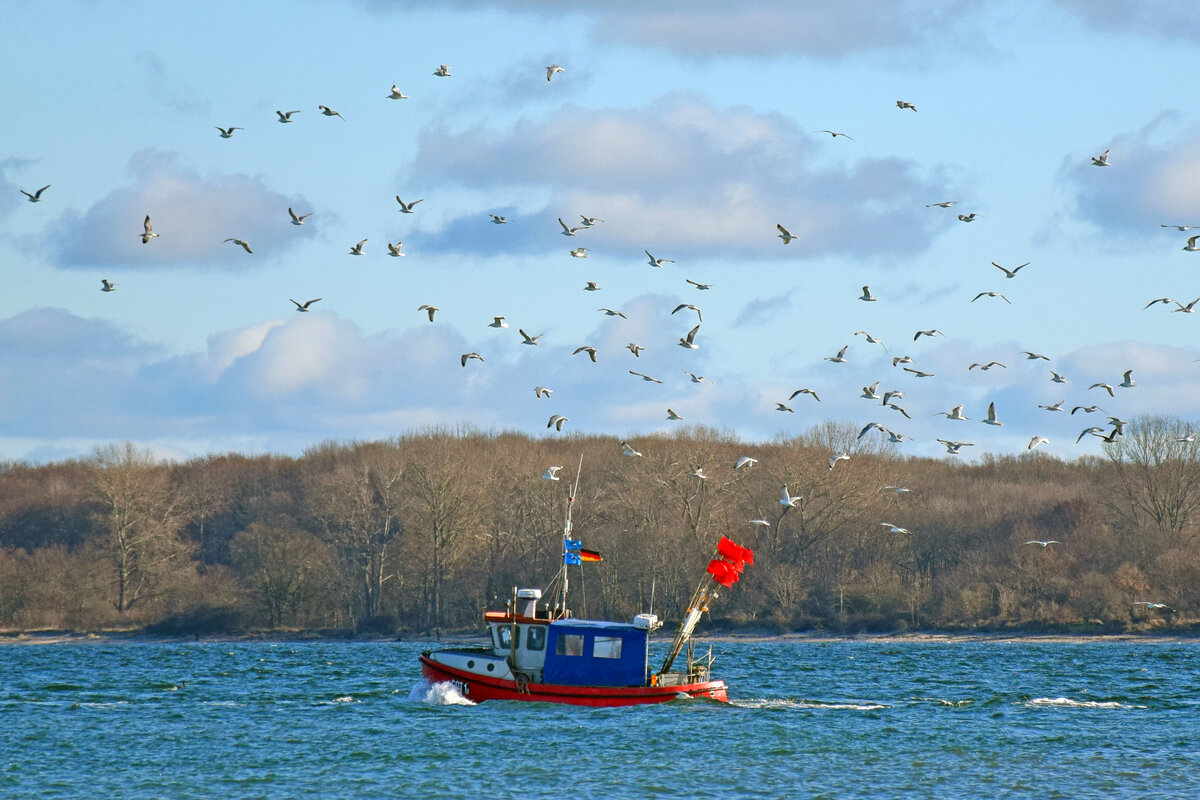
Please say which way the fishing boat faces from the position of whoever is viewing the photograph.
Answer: facing to the left of the viewer
